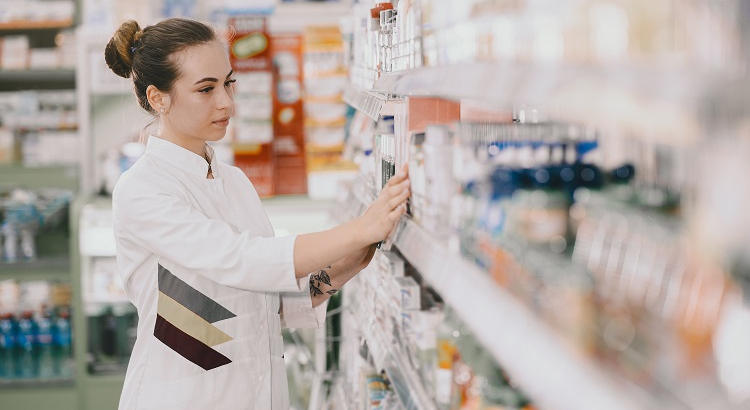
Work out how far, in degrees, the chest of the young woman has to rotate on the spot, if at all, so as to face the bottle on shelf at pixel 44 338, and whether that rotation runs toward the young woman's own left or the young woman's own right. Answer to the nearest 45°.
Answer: approximately 135° to the young woman's own left

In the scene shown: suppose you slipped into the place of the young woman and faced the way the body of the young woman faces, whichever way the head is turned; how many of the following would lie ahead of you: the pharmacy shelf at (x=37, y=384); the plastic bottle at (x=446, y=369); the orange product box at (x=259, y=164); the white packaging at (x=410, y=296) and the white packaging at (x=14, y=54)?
2

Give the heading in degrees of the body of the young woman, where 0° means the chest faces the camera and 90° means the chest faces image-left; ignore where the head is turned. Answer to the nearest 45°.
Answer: approximately 315°

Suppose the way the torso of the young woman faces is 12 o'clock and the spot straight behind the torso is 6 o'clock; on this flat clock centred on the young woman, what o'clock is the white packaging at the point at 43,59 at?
The white packaging is roughly at 7 o'clock from the young woman.

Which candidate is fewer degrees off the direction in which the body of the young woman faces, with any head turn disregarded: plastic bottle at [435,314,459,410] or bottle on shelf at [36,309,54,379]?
the plastic bottle

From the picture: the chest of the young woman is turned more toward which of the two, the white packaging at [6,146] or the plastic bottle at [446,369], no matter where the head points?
the plastic bottle

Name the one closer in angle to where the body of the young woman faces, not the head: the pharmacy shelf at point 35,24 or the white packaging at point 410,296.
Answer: the white packaging

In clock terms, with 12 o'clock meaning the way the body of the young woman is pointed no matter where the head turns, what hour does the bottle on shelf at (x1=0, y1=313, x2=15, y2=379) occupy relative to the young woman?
The bottle on shelf is roughly at 7 o'clock from the young woman.

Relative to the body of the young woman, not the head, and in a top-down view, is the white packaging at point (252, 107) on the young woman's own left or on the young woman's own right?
on the young woman's own left

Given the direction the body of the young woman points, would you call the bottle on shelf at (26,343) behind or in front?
behind
